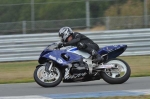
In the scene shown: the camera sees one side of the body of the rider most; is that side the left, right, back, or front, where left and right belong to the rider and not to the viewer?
left

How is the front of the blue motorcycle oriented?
to the viewer's left
